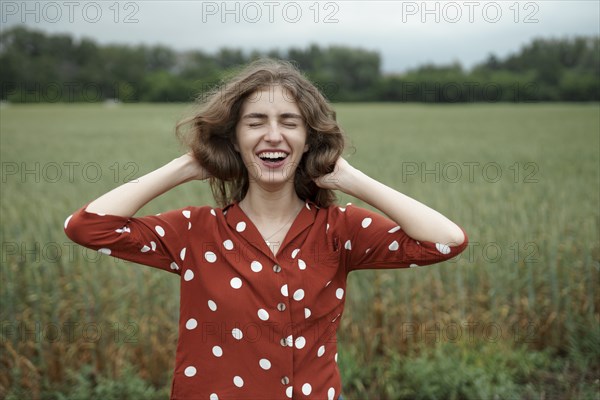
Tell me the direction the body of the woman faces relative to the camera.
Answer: toward the camera
